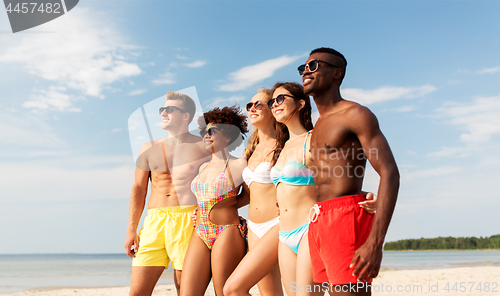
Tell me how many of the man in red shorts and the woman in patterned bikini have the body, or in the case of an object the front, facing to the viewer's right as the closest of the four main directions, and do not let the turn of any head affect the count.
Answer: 0

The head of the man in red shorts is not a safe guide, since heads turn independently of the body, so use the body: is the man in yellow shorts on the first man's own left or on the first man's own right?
on the first man's own right

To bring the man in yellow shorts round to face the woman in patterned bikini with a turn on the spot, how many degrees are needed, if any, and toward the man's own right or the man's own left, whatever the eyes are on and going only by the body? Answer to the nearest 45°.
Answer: approximately 45° to the man's own left

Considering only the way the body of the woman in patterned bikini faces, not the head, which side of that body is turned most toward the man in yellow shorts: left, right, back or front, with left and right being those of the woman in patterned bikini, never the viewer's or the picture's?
right

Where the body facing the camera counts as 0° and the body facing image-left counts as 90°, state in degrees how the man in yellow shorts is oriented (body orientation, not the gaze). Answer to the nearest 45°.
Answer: approximately 0°

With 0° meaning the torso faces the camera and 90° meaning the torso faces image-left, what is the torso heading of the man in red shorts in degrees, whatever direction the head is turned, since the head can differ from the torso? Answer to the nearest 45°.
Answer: approximately 45°

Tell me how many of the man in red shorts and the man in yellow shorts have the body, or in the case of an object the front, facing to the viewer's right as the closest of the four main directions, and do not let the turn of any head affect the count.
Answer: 0

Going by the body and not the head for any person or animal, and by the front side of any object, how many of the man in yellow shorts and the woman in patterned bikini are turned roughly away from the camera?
0

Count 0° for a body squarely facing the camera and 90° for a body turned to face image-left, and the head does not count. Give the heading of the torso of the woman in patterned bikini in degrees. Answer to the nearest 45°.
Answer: approximately 45°

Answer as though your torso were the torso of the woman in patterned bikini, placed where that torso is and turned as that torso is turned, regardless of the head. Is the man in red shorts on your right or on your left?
on your left
